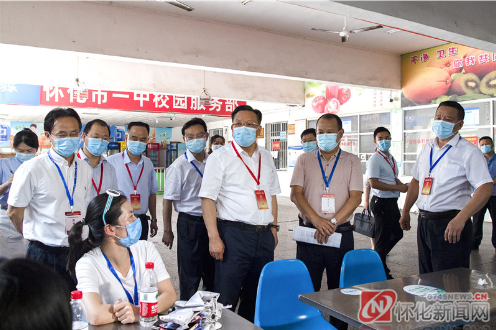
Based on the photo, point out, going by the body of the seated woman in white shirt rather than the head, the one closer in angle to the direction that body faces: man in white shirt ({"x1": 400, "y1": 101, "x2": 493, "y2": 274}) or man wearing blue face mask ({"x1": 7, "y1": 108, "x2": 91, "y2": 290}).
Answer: the man in white shirt

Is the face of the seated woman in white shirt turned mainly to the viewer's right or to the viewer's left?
to the viewer's right

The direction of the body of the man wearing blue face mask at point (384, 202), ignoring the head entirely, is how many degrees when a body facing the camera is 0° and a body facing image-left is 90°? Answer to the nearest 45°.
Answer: approximately 315°

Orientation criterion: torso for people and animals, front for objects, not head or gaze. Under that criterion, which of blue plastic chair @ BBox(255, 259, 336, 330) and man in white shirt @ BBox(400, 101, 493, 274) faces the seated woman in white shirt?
the man in white shirt

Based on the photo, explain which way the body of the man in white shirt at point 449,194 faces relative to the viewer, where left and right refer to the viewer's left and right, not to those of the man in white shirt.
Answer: facing the viewer and to the left of the viewer

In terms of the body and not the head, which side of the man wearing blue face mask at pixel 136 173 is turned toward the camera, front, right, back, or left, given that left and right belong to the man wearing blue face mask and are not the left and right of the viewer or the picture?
front

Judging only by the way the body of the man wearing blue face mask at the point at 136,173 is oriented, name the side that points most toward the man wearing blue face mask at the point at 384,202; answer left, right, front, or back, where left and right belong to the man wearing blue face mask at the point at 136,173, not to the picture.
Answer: left

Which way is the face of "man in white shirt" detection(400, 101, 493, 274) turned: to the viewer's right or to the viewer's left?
to the viewer's left

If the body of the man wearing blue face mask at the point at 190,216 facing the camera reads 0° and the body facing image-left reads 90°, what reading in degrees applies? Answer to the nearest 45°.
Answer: approximately 315°

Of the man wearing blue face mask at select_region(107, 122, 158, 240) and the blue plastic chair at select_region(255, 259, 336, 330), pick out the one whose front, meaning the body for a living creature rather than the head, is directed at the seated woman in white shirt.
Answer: the man wearing blue face mask

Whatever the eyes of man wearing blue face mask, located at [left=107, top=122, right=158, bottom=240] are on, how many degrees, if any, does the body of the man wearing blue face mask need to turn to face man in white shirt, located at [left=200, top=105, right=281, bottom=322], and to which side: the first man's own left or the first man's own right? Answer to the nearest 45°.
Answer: approximately 45° to the first man's own left
